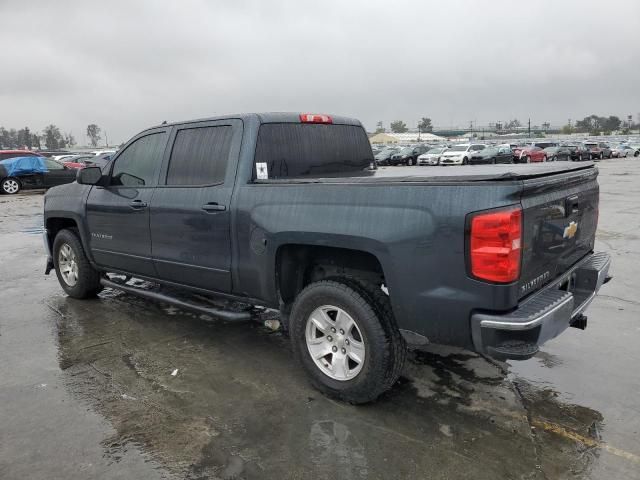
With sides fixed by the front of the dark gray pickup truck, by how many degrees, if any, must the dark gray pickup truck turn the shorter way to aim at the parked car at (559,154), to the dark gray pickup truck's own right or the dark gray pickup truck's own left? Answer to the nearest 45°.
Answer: approximately 90° to the dark gray pickup truck's own right

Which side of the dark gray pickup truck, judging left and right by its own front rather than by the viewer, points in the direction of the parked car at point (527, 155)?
right

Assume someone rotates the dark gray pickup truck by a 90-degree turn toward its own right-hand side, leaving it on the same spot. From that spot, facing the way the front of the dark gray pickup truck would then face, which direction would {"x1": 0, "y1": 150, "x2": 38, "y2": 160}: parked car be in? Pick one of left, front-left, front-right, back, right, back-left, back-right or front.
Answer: left

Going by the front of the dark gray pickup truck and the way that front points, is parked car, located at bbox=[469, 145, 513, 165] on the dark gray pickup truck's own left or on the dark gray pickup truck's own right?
on the dark gray pickup truck's own right

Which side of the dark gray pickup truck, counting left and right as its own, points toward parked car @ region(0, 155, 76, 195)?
front

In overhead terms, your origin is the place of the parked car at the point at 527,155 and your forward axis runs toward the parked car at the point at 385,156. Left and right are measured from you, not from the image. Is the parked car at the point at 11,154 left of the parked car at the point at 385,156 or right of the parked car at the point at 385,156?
left

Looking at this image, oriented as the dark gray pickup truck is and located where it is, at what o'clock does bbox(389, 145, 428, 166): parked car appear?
The parked car is roughly at 2 o'clock from the dark gray pickup truck.

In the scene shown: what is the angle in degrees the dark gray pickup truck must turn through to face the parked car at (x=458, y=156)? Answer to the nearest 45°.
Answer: approximately 45° to its right

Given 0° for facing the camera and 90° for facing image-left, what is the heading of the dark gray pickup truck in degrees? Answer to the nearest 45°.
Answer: approximately 135°

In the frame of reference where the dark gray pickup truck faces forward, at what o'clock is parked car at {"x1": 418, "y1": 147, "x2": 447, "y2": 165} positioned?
The parked car is roughly at 2 o'clock from the dark gray pickup truck.

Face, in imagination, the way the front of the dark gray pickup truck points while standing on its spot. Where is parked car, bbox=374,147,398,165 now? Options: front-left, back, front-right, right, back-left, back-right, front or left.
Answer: front-right
